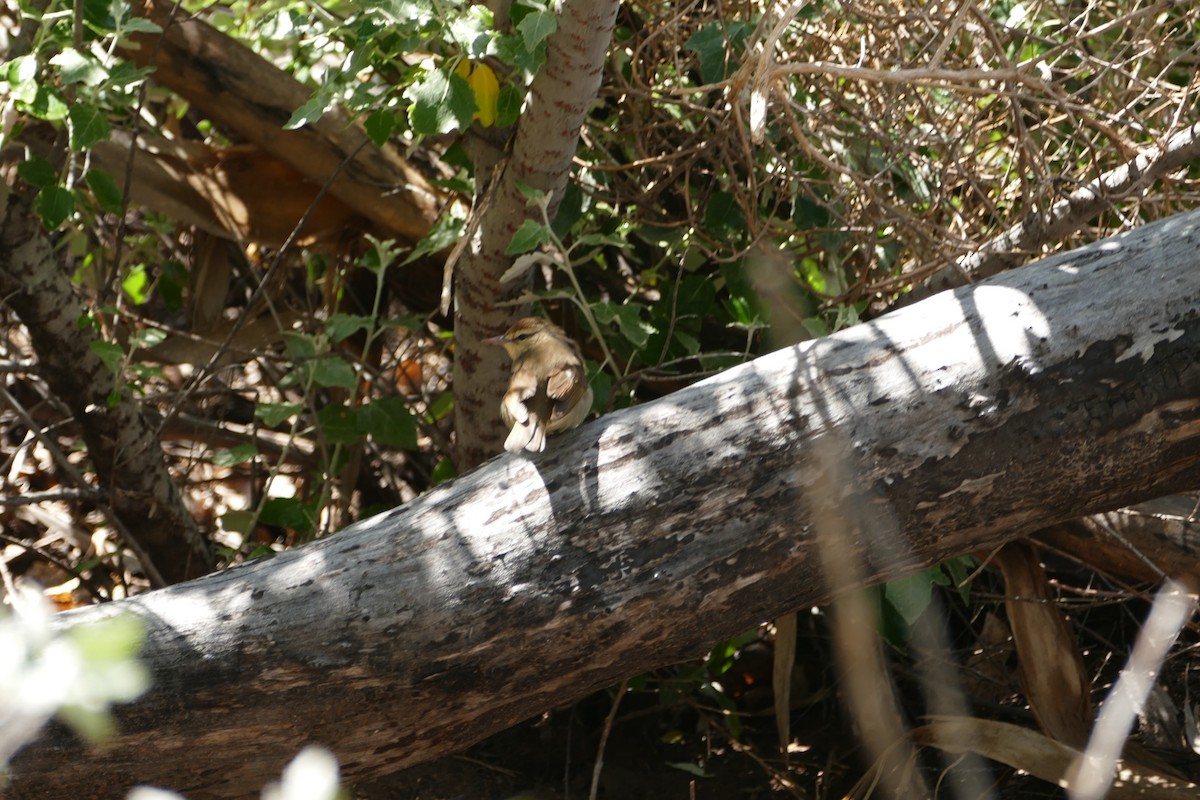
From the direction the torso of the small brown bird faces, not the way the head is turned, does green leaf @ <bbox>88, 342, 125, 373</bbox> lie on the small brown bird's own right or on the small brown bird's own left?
on the small brown bird's own left

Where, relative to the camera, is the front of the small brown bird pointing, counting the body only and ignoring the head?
away from the camera

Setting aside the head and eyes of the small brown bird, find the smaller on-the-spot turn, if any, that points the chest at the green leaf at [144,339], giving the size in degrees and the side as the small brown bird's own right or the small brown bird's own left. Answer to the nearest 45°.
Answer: approximately 45° to the small brown bird's own left

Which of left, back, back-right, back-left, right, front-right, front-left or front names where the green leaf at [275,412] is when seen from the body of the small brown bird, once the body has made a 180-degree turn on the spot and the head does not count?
back-right

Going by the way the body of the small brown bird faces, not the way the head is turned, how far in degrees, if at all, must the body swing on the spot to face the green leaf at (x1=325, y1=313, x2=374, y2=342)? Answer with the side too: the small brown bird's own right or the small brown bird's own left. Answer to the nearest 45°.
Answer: approximately 45° to the small brown bird's own left

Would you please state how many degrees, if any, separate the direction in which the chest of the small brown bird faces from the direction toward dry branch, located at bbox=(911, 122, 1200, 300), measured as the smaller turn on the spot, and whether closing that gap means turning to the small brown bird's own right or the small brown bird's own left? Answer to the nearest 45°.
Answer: approximately 90° to the small brown bird's own right

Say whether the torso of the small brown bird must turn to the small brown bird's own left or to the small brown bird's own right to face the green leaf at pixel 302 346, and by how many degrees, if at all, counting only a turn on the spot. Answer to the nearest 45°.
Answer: approximately 45° to the small brown bird's own left

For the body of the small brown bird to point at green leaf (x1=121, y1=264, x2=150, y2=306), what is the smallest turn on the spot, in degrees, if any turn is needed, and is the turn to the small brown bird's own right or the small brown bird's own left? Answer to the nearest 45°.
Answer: approximately 45° to the small brown bird's own left
